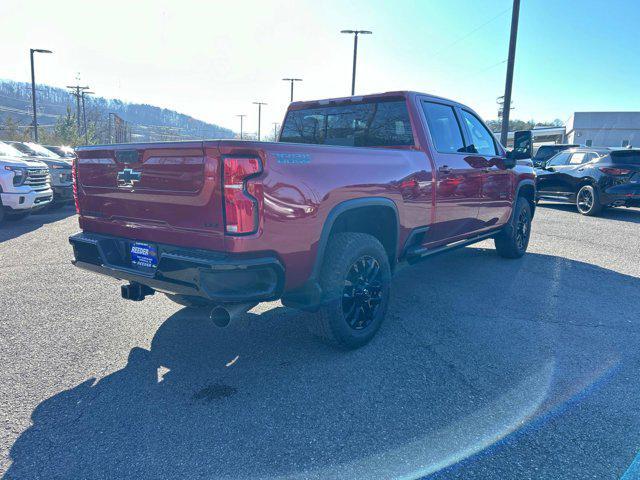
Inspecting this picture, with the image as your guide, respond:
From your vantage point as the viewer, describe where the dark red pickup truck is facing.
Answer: facing away from the viewer and to the right of the viewer

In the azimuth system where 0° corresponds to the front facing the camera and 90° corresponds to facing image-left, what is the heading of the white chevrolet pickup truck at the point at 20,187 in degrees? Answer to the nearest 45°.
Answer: approximately 315°

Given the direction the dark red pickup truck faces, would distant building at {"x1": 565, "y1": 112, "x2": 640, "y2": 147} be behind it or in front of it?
in front

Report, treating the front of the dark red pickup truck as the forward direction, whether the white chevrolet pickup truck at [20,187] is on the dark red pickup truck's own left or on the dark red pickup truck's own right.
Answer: on the dark red pickup truck's own left

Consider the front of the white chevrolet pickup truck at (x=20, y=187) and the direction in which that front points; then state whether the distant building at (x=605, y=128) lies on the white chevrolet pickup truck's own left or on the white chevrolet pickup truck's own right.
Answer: on the white chevrolet pickup truck's own left

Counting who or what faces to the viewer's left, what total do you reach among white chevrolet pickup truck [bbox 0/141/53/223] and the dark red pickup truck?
0

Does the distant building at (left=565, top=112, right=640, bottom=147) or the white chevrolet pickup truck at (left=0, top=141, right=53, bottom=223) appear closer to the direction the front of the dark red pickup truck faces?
the distant building

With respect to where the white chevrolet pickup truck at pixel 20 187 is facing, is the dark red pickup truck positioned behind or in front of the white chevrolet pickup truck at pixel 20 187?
in front
